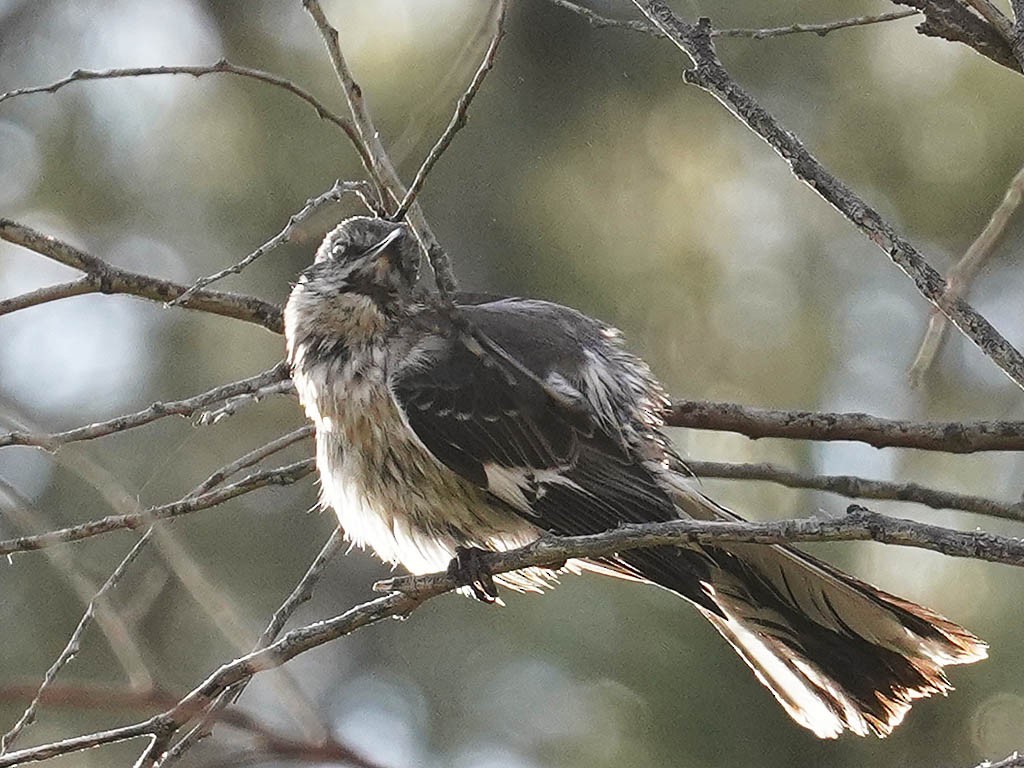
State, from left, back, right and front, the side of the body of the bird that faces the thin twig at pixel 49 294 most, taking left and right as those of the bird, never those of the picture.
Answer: front

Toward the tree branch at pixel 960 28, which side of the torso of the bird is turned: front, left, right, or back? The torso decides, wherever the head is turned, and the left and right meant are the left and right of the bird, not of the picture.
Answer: back

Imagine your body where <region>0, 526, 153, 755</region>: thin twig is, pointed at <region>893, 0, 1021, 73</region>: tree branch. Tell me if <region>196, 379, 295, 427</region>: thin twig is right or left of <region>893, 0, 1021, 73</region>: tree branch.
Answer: left

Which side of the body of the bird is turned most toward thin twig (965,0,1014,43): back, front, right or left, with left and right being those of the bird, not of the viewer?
back

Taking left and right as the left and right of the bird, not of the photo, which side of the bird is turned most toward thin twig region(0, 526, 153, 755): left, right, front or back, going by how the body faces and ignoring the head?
front

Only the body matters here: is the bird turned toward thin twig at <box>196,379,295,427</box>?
yes

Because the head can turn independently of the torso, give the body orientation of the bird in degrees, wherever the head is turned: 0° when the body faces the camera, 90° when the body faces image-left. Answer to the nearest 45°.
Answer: approximately 45°
